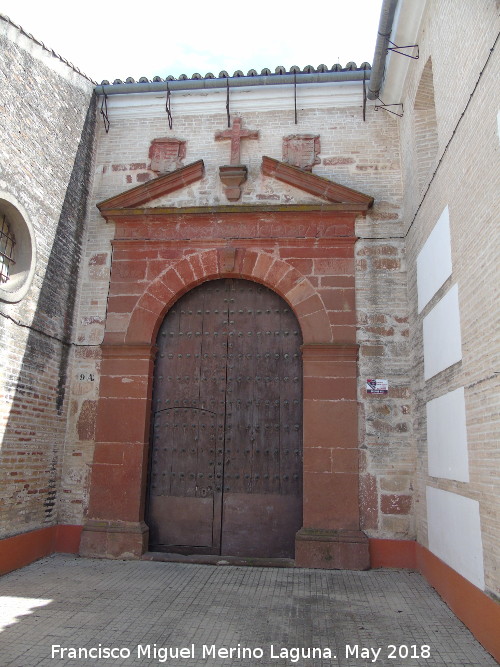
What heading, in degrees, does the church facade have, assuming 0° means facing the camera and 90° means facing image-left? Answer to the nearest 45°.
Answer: approximately 0°
